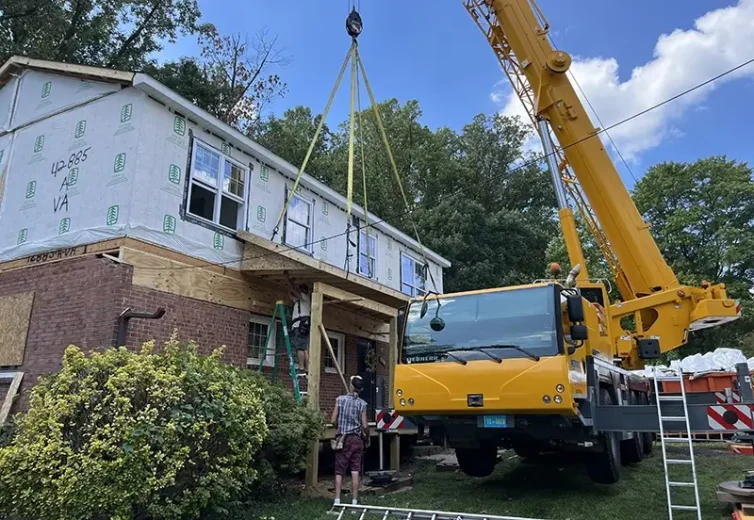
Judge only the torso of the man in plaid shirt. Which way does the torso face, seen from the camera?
away from the camera

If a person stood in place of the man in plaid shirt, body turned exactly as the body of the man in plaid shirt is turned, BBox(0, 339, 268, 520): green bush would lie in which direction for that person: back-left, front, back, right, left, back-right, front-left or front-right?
back-left

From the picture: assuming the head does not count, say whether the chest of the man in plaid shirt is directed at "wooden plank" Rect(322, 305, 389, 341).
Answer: yes

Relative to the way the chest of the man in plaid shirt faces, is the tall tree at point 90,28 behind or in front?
in front

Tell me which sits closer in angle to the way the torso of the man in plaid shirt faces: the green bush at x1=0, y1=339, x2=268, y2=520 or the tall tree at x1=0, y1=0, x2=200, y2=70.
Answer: the tall tree

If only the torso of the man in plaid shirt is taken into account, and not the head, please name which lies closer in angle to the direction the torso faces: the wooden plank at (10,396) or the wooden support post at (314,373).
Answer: the wooden support post

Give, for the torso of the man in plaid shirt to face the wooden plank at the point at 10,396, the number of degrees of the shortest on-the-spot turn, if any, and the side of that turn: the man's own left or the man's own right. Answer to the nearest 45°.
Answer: approximately 90° to the man's own left

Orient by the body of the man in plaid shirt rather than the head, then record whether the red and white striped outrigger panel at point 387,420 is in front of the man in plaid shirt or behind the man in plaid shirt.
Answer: in front

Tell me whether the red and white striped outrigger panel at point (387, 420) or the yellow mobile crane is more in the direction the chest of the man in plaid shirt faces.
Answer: the red and white striped outrigger panel

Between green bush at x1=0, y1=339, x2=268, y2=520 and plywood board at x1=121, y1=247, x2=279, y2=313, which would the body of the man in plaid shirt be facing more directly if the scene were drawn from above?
the plywood board
